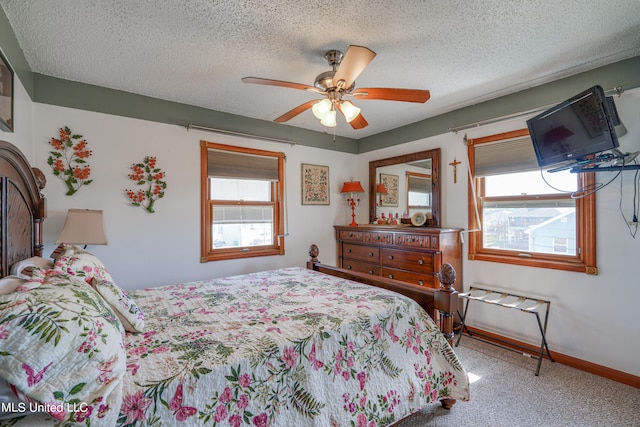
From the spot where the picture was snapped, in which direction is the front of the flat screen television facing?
facing the viewer and to the left of the viewer

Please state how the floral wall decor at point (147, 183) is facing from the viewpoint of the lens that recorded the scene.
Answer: facing the viewer

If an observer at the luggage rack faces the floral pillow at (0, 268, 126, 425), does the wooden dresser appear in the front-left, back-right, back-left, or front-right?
front-right

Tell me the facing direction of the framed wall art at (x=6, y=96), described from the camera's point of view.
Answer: facing to the right of the viewer

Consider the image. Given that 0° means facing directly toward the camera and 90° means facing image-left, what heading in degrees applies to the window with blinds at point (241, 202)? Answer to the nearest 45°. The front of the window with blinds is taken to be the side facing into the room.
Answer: approximately 315°

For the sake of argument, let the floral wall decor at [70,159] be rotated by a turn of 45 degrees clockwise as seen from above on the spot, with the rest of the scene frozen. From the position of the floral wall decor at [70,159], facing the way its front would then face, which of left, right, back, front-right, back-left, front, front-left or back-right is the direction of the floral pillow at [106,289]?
front-left

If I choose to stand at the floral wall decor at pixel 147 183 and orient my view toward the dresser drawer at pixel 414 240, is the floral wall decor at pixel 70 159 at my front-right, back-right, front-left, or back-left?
back-right

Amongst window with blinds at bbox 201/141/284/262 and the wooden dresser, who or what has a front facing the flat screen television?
the window with blinds

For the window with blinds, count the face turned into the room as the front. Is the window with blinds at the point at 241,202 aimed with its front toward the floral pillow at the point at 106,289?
no

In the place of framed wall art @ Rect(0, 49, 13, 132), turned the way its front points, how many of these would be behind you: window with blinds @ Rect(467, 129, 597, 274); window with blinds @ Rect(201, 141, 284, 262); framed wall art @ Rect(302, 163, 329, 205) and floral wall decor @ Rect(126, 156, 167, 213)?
0

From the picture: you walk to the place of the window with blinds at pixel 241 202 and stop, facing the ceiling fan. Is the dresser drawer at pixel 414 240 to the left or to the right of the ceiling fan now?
left

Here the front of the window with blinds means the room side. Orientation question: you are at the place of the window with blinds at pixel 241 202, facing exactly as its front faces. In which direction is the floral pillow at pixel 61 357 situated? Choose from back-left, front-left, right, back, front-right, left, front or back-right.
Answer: front-right
